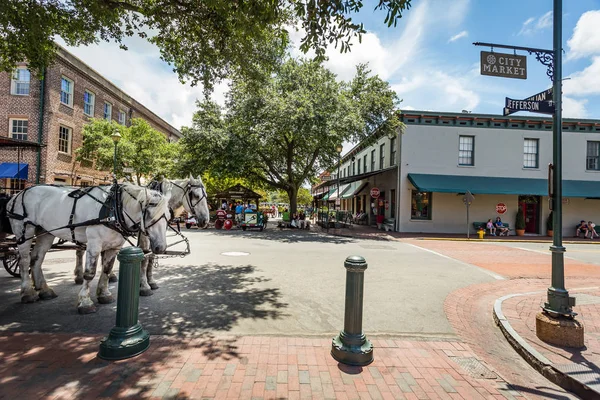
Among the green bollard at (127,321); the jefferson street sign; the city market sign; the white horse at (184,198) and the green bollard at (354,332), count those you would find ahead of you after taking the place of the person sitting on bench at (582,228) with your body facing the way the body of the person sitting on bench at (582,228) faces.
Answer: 5

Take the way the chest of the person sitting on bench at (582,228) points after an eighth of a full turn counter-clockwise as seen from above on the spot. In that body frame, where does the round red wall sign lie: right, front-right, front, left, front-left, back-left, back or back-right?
right

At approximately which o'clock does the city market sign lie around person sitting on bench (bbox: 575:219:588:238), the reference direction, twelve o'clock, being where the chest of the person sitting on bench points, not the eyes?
The city market sign is roughly at 12 o'clock from the person sitting on bench.

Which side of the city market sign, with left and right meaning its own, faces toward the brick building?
right

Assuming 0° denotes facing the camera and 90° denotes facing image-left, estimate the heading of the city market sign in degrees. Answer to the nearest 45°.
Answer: approximately 0°

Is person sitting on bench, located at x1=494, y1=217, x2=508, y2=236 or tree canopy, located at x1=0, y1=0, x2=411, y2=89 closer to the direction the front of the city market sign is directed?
the tree canopy

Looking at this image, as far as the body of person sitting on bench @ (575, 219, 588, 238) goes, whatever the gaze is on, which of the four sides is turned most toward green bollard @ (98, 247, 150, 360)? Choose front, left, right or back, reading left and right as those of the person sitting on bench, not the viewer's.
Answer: front

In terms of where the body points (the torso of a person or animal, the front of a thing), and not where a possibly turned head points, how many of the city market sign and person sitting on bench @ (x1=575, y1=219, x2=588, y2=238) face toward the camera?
2

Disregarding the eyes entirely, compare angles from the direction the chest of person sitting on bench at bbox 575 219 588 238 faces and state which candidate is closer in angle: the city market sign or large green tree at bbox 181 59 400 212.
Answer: the city market sign

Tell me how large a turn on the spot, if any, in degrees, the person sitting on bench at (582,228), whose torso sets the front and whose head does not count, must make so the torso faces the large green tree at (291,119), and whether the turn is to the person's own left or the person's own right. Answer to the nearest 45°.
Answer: approximately 45° to the person's own right

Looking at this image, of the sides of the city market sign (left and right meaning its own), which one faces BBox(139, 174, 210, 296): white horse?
right

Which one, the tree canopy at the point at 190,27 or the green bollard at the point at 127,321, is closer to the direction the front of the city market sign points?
the green bollard

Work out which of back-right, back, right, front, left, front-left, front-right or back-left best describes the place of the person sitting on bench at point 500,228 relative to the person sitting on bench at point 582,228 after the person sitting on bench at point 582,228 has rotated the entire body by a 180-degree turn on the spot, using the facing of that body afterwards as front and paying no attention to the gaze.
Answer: back-left
